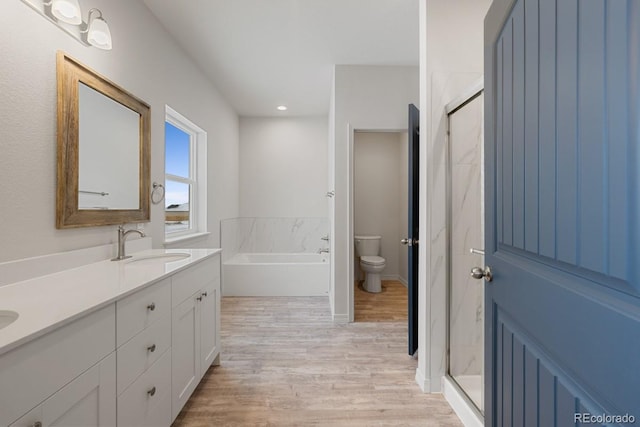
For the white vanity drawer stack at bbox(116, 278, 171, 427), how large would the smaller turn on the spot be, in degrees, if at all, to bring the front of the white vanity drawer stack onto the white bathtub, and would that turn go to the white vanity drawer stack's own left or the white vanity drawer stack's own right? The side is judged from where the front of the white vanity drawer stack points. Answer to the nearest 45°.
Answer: approximately 90° to the white vanity drawer stack's own left

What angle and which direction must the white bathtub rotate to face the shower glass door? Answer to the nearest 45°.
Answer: approximately 45° to its left

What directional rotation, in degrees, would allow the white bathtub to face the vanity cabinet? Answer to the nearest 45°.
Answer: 0° — it already faces it

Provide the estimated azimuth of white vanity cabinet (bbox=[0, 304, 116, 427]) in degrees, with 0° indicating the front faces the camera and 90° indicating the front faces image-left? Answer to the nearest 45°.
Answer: approximately 315°

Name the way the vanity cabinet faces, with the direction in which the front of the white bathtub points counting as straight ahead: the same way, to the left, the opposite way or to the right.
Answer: to the left

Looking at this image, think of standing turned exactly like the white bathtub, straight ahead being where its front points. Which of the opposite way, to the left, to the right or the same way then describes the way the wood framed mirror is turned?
to the left

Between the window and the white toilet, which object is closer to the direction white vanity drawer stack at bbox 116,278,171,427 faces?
the white toilet

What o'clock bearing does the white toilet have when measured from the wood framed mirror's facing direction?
The white toilet is roughly at 10 o'clock from the wood framed mirror.

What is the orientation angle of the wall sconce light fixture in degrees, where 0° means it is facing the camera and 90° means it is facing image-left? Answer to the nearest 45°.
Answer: approximately 315°

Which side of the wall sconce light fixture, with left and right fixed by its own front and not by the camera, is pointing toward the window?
left
